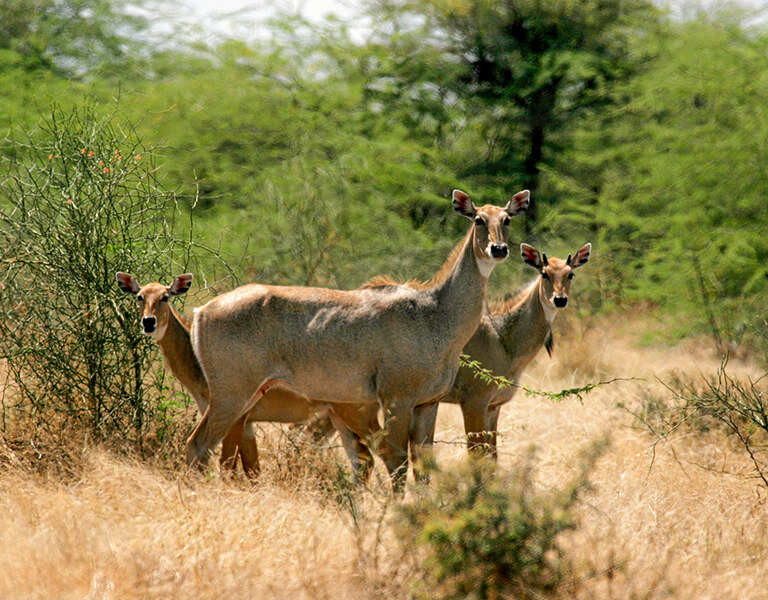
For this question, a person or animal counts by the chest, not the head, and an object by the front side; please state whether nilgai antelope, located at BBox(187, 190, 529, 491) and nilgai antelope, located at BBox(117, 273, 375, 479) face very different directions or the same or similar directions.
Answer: very different directions

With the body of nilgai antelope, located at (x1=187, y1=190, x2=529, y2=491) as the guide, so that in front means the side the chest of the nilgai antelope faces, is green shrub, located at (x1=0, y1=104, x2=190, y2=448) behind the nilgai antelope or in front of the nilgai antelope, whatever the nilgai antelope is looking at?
behind

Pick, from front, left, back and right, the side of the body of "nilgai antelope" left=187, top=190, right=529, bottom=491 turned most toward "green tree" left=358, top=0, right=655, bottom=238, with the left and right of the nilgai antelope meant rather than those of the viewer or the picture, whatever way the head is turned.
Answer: left

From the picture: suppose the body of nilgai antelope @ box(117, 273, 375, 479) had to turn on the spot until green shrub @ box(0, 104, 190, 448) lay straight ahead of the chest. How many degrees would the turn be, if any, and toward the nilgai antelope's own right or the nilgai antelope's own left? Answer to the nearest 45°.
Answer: approximately 45° to the nilgai antelope's own right

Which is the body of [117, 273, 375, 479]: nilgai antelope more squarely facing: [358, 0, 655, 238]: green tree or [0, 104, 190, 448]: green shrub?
the green shrub

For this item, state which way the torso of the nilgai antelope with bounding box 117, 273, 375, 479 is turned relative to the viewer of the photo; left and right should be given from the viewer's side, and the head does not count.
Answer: facing to the left of the viewer

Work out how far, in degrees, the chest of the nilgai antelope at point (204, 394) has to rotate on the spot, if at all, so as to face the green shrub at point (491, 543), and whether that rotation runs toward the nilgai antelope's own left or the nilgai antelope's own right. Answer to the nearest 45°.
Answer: approximately 135° to the nilgai antelope's own left

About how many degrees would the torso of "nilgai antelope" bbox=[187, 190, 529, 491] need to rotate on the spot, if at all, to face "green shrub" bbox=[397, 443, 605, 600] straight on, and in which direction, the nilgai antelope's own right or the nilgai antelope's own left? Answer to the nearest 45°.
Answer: approximately 90° to the nilgai antelope's own right

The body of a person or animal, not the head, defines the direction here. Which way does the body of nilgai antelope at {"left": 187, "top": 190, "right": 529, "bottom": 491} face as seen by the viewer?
to the viewer's right
